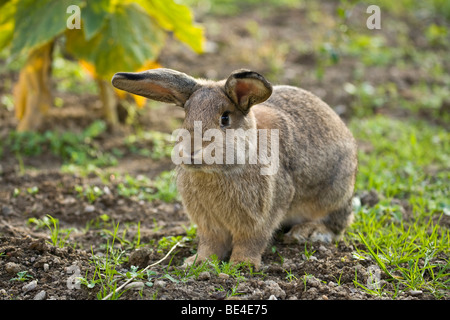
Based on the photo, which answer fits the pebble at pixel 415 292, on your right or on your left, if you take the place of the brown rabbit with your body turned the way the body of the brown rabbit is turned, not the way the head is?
on your left

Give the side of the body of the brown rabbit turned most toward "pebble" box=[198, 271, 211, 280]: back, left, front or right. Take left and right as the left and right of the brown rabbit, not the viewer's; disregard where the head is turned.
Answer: front

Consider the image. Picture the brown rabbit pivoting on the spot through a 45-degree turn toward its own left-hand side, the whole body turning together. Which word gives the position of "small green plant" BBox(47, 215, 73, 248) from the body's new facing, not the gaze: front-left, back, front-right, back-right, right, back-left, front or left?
right

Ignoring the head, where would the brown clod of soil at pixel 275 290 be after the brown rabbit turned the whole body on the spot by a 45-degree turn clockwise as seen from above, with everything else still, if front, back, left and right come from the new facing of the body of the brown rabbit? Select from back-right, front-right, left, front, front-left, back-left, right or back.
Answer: left

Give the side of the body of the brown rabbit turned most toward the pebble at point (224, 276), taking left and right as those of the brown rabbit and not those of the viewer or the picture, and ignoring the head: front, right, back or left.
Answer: front

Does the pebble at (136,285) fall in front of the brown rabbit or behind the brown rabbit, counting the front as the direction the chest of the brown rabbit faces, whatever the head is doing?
in front

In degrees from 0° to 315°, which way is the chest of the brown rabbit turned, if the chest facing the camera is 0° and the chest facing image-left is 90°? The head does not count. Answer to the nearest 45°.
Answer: approximately 45°

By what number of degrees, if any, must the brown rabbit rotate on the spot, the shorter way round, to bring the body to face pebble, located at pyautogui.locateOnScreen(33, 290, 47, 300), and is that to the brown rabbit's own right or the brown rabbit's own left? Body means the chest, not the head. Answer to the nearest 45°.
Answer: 0° — it already faces it

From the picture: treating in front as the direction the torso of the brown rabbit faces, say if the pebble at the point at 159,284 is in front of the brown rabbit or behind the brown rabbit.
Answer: in front

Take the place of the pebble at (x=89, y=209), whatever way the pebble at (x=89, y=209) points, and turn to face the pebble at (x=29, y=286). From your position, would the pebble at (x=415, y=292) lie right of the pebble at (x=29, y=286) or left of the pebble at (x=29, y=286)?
left
